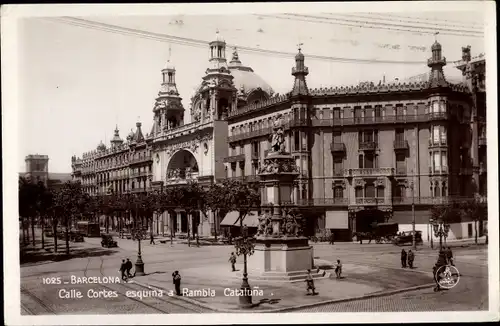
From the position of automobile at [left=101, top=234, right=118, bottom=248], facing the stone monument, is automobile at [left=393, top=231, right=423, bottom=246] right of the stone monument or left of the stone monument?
left
